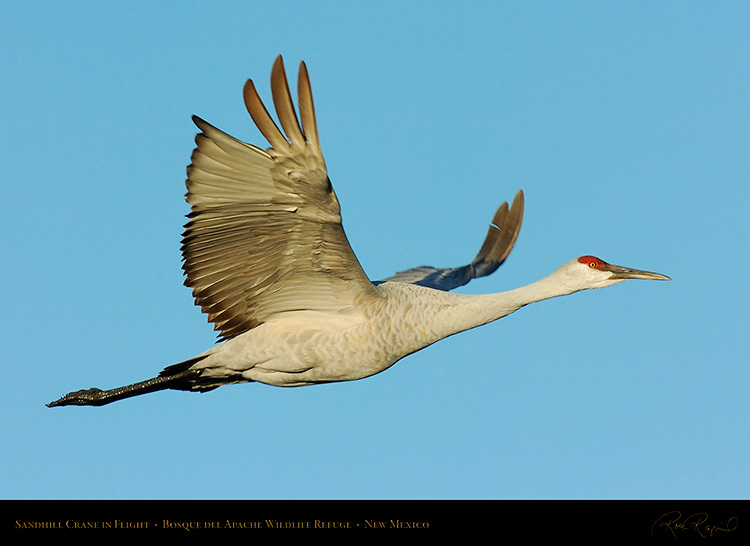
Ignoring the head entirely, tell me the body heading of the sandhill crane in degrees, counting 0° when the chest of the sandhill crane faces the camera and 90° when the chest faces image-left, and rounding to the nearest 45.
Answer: approximately 270°
